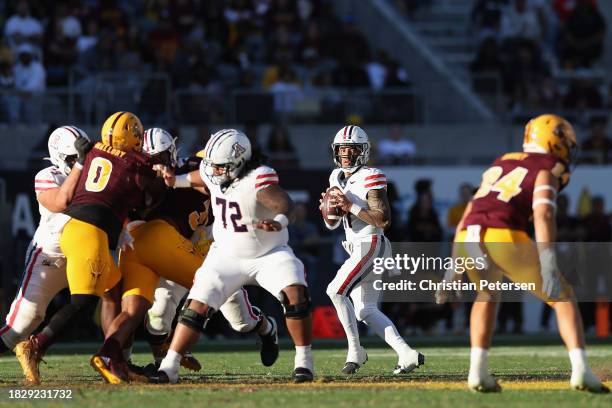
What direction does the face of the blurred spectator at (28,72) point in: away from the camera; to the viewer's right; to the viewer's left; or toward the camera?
toward the camera

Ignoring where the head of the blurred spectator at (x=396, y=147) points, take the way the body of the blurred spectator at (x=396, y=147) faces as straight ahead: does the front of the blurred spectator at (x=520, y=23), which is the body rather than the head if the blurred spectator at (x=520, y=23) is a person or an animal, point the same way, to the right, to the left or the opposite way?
the same way

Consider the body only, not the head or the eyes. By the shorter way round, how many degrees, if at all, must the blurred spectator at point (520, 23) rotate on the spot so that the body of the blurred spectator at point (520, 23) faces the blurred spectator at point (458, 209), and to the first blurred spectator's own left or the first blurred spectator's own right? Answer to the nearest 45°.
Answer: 0° — they already face them

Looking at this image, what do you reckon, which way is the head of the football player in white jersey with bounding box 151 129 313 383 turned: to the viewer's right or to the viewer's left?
to the viewer's left

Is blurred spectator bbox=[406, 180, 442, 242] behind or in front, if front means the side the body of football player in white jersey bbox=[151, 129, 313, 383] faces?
behind

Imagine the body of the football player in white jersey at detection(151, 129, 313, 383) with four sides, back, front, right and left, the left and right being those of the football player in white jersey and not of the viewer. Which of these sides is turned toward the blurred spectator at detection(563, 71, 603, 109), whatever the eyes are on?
back

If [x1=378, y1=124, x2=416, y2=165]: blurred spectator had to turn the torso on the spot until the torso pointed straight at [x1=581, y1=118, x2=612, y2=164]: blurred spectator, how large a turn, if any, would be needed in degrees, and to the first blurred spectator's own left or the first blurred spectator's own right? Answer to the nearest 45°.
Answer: approximately 90° to the first blurred spectator's own left

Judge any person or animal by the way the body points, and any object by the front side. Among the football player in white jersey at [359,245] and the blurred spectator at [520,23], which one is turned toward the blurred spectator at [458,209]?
the blurred spectator at [520,23]

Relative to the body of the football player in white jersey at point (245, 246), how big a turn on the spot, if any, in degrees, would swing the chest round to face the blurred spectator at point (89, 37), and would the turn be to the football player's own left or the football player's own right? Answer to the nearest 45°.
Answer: approximately 135° to the football player's own right

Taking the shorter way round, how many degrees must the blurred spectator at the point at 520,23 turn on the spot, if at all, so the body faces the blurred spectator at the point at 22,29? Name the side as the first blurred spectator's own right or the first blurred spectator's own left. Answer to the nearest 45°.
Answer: approximately 45° to the first blurred spectator's own right

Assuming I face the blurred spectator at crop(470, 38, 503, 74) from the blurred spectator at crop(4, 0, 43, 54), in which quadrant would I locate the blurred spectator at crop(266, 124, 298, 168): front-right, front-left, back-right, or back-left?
front-right

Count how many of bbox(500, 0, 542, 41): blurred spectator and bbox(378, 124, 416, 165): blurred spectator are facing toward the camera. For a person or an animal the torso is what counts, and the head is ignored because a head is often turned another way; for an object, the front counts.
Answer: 2

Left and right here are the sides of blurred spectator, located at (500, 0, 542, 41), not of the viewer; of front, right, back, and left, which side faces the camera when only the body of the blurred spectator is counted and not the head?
front

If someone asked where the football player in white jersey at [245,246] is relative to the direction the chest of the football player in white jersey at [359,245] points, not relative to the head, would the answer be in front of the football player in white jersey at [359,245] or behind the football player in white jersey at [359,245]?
in front

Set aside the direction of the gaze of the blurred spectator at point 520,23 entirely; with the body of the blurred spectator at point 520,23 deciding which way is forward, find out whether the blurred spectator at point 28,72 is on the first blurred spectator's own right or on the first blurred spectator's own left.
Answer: on the first blurred spectator's own right

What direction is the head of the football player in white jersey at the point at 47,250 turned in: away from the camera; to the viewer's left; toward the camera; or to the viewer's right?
to the viewer's right

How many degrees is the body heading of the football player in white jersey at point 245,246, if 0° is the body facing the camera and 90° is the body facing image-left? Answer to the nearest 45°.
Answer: approximately 45°

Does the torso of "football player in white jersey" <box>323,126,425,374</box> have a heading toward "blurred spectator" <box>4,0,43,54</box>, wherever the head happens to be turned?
no

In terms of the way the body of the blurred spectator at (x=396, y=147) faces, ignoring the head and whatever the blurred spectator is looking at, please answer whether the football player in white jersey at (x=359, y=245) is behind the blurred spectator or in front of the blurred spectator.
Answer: in front
